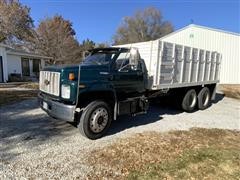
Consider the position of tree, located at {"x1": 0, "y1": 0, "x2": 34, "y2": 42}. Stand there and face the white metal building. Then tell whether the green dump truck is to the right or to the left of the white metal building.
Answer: right

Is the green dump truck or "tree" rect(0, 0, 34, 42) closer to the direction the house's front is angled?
the green dump truck

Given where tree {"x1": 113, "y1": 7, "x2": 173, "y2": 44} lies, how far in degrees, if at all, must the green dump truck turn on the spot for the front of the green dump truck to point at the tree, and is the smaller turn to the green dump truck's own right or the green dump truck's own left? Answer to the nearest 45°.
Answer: approximately 135° to the green dump truck's own right

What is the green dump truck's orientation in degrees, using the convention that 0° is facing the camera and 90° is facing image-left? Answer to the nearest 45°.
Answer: approximately 45°

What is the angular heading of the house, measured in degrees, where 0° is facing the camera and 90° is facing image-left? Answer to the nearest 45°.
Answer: approximately 315°

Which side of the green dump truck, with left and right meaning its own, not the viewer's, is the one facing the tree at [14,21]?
right

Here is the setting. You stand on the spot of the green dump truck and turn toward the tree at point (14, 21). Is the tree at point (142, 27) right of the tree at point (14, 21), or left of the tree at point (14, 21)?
right

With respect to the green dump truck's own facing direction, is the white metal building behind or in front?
behind

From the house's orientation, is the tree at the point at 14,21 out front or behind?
behind
